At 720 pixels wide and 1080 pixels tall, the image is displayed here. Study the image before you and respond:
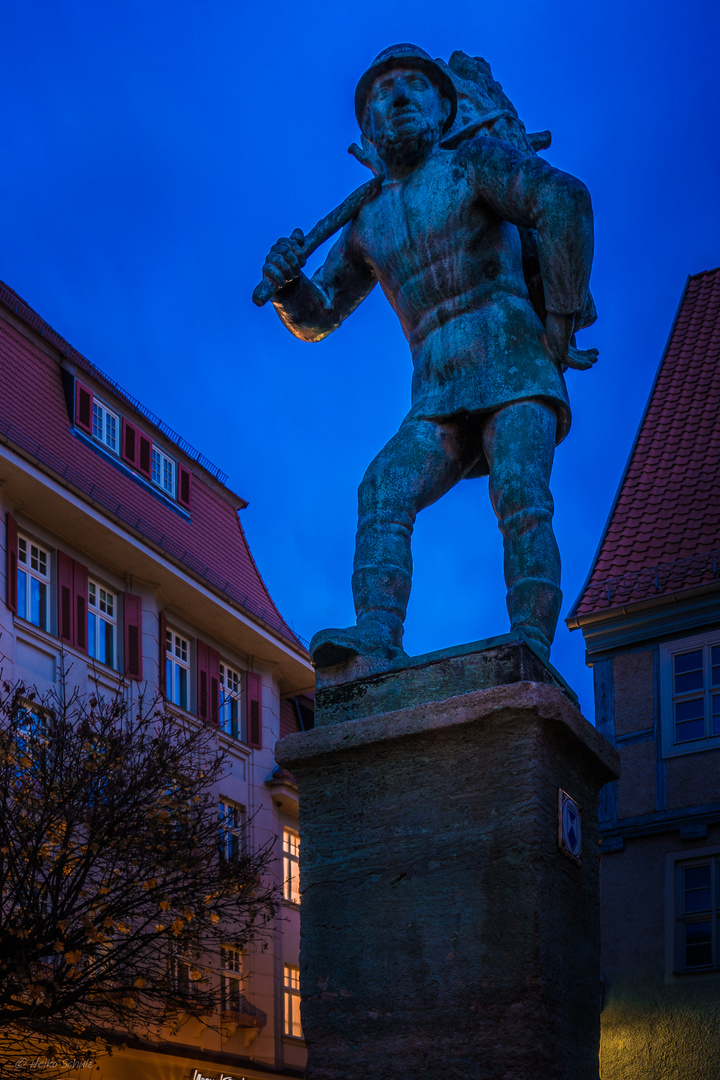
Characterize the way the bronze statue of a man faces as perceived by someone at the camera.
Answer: facing the viewer and to the left of the viewer

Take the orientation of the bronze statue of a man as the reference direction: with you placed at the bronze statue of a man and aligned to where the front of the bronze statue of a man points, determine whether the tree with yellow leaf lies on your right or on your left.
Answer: on your right
